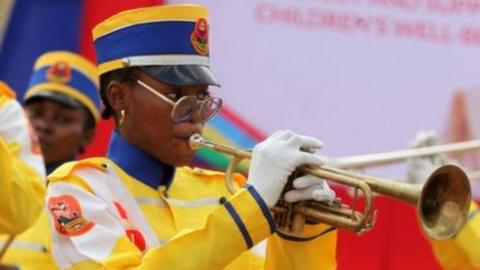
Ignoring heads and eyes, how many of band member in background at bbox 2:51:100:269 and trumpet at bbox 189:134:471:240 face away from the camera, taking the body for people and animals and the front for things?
0

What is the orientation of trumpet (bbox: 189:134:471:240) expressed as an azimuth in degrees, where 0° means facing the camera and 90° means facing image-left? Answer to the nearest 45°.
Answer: approximately 315°

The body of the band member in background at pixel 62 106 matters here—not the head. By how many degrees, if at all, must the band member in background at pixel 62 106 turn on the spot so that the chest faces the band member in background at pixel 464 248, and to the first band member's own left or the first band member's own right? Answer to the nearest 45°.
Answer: approximately 90° to the first band member's own left

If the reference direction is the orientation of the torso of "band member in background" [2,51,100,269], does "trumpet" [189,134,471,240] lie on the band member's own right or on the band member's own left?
on the band member's own left

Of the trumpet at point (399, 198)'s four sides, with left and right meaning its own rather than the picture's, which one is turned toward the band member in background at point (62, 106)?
back
